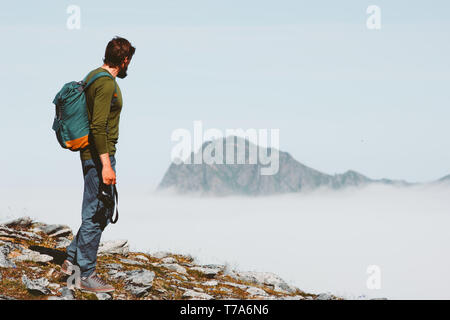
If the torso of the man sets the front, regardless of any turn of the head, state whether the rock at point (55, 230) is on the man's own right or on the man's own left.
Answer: on the man's own left

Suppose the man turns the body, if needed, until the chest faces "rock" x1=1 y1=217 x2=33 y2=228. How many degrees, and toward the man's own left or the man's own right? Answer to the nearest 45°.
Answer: approximately 90° to the man's own left

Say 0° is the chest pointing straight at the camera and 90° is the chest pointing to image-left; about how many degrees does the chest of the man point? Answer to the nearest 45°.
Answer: approximately 270°

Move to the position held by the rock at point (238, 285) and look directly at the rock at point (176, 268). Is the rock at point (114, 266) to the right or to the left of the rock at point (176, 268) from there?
left
